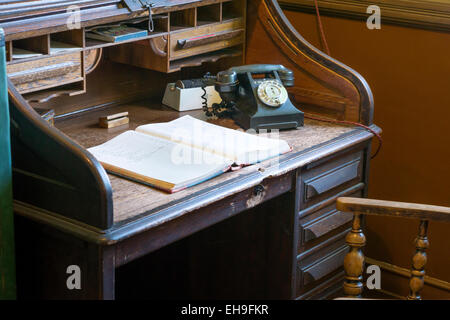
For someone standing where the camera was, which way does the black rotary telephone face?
facing the viewer and to the right of the viewer
